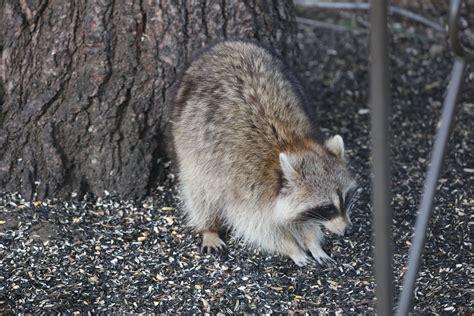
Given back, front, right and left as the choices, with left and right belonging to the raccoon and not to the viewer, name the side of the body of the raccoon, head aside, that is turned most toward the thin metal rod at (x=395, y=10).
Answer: left

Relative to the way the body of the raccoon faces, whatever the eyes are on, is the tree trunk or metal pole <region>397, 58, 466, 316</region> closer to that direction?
the metal pole

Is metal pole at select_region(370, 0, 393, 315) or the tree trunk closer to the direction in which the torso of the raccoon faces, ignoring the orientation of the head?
the metal pole

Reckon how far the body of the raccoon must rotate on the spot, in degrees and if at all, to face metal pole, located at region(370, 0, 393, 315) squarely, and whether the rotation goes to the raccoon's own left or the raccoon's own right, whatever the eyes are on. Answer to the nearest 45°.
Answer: approximately 45° to the raccoon's own right

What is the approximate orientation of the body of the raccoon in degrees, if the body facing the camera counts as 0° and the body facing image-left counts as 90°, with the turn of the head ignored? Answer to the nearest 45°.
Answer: approximately 315°

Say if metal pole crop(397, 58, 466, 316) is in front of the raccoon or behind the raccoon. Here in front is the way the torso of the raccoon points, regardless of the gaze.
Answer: in front

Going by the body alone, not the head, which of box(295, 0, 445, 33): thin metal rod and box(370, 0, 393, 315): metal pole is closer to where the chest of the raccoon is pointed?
the metal pole

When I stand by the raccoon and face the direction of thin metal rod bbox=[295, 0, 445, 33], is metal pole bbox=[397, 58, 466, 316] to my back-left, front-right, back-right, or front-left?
back-right

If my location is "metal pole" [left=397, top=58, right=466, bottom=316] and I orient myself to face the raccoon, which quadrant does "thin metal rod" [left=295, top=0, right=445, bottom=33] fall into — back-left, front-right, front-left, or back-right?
front-right

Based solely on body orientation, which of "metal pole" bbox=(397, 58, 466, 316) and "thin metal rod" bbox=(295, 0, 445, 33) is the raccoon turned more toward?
the metal pole
